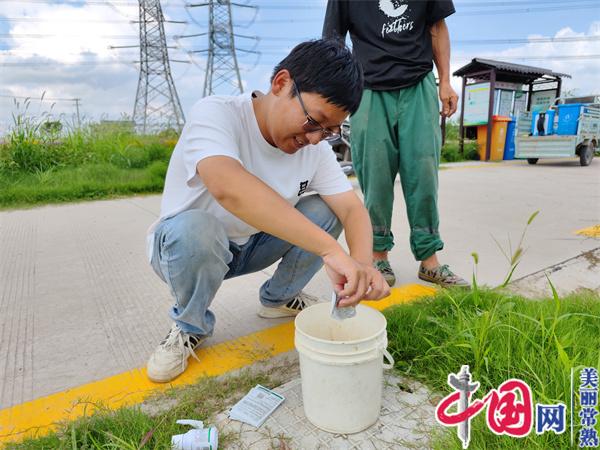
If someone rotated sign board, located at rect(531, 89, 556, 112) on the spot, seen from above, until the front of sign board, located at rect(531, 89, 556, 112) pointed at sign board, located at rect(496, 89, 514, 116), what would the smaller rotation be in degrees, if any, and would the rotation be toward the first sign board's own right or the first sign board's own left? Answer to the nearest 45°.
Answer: approximately 45° to the first sign board's own right

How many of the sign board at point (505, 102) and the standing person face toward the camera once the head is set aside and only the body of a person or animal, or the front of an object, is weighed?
2

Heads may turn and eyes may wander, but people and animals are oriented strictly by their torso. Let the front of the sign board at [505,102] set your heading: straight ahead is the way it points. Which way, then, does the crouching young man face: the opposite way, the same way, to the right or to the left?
to the left

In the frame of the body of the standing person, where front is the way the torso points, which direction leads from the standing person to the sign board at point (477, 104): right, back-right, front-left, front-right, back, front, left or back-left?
back

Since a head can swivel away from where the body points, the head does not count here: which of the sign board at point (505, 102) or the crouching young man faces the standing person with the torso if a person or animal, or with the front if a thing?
the sign board
